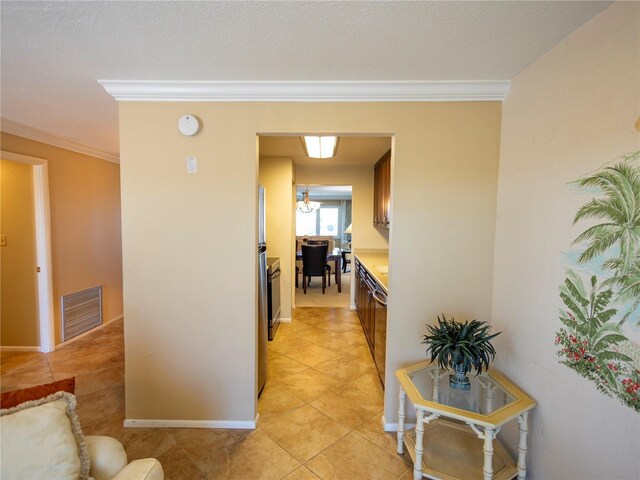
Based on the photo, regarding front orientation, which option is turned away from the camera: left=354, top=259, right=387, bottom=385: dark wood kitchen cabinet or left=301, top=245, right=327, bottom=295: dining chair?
the dining chair

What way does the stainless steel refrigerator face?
to the viewer's right

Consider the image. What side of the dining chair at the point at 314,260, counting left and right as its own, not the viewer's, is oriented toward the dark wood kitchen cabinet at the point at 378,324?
back

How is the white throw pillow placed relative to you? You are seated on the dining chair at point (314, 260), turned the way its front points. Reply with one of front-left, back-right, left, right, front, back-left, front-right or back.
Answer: back

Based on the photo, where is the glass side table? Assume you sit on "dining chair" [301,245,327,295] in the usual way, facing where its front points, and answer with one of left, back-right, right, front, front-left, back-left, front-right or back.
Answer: back

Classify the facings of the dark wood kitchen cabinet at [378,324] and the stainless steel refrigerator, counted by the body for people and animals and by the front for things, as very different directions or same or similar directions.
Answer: very different directions

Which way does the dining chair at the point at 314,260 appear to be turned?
away from the camera

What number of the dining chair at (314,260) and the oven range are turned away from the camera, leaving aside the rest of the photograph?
1

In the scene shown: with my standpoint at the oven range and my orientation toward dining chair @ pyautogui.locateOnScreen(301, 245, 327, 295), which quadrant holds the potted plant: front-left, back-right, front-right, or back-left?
back-right

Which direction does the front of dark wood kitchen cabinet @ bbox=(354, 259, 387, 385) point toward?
to the viewer's left

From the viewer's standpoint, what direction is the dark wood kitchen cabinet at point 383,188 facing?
to the viewer's left

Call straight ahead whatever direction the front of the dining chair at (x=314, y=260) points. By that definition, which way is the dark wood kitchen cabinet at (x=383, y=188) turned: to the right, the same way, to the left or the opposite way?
to the left

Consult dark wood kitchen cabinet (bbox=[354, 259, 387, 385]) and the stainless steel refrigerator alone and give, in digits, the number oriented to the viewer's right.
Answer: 1
